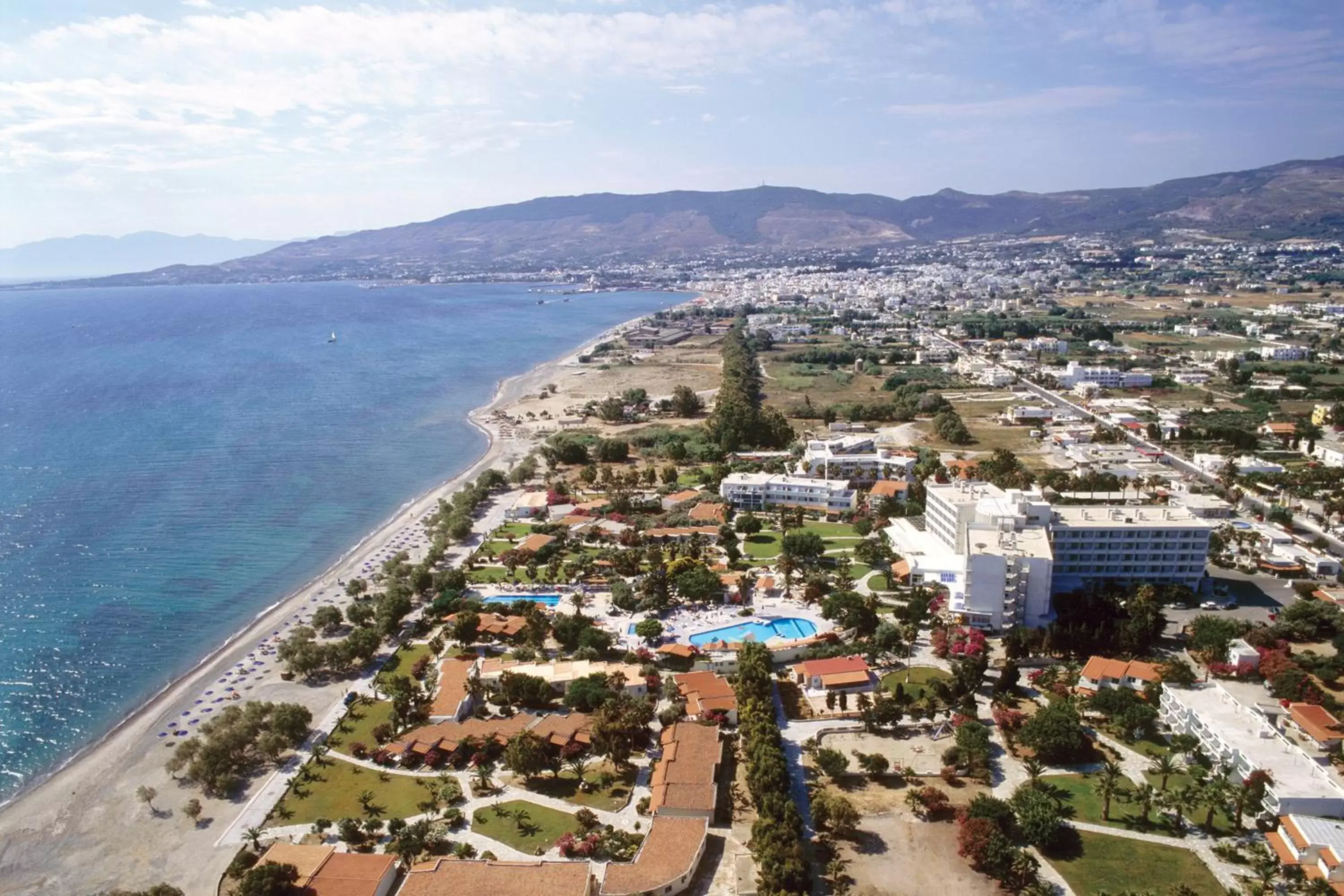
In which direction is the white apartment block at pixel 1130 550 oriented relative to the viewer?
toward the camera

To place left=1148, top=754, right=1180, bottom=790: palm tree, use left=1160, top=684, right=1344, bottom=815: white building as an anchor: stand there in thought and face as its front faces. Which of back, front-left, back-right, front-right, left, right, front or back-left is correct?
front

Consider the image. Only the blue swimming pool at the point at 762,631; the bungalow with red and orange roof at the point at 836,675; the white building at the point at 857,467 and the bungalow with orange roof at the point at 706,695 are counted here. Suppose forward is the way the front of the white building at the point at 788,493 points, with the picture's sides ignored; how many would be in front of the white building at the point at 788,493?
3

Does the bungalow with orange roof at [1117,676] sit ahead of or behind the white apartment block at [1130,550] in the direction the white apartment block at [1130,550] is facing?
ahead

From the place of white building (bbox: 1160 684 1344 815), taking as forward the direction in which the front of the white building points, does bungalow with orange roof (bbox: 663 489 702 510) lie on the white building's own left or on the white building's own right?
on the white building's own right

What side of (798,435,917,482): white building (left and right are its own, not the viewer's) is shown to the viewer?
front

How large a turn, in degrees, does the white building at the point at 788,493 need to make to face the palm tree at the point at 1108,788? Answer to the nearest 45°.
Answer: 0° — it already faces it

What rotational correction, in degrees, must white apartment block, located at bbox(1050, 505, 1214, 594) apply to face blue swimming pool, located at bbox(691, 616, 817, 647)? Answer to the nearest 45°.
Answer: approximately 45° to its right

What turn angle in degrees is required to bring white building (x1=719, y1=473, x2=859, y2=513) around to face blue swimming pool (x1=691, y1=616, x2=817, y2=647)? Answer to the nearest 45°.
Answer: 0° — it already faces it

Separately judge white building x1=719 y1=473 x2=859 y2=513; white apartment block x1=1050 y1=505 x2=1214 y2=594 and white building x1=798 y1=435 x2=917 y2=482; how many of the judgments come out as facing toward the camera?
3

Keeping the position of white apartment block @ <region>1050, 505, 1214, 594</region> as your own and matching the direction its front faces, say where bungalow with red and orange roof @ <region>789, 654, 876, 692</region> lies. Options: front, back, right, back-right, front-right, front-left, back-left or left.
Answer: front-right

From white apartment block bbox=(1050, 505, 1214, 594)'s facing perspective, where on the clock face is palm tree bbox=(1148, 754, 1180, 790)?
The palm tree is roughly at 12 o'clock from the white apartment block.

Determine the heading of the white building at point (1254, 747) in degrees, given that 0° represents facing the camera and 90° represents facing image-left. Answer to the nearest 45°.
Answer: approximately 45°

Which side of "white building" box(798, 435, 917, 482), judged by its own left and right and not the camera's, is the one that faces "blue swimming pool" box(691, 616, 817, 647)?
front
